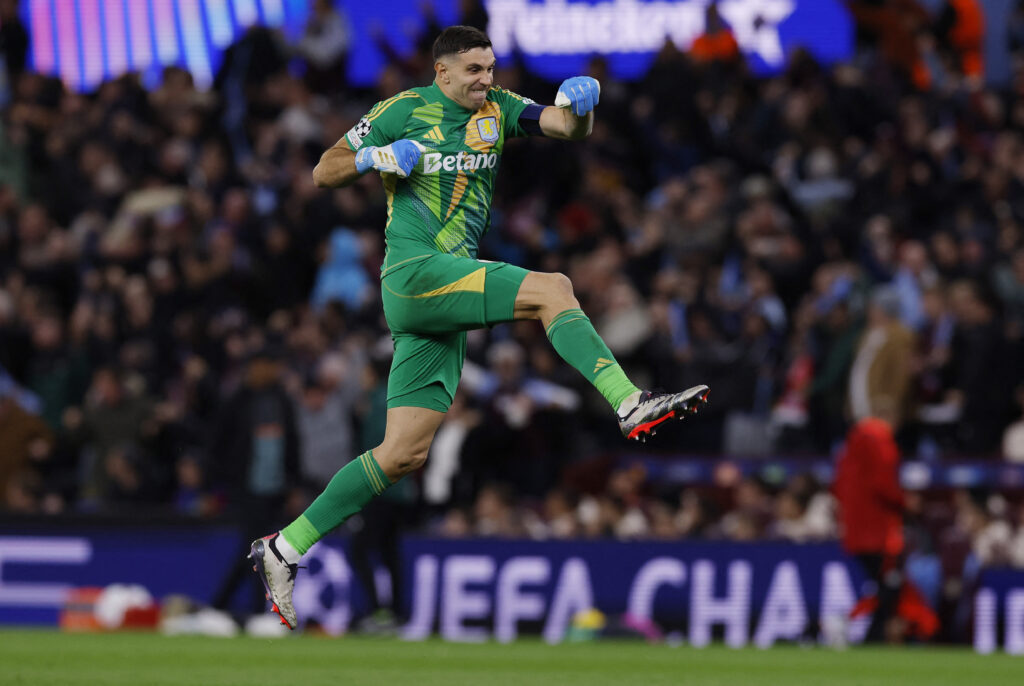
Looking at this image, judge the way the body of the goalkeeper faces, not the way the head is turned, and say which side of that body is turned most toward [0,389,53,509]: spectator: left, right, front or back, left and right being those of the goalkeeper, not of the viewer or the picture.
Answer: back

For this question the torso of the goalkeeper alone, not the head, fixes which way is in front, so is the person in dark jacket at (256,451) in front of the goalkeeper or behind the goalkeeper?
behind

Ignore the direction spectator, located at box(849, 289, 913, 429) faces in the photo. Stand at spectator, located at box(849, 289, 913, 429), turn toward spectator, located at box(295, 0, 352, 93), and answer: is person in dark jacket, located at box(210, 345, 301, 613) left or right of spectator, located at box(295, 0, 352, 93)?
left

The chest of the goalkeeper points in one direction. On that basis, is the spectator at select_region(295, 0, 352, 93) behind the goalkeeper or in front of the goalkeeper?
behind

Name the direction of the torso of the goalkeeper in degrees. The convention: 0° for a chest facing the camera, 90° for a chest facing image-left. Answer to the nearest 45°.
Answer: approximately 315°

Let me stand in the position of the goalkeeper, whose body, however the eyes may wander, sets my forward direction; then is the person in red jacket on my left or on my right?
on my left

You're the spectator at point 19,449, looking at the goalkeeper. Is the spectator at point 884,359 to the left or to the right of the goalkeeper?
left

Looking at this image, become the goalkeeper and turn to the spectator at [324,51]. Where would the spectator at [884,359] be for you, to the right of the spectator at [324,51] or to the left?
right
